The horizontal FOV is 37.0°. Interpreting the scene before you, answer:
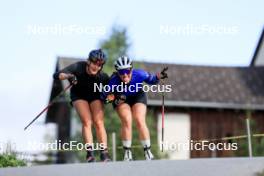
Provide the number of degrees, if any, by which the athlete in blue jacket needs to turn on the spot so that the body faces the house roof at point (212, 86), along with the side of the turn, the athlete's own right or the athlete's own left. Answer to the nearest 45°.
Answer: approximately 180°

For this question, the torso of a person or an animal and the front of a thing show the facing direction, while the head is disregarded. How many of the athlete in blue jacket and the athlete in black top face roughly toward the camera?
2

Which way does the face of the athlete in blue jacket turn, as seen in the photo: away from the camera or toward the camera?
toward the camera

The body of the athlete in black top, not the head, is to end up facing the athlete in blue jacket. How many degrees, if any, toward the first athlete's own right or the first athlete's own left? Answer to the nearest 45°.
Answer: approximately 90° to the first athlete's own left

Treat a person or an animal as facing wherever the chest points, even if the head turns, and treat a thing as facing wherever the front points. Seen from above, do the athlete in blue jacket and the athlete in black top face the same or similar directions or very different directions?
same or similar directions

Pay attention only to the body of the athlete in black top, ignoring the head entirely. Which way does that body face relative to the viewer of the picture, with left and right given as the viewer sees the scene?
facing the viewer

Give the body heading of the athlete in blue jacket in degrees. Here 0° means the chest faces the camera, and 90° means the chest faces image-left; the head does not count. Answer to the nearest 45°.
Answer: approximately 0°

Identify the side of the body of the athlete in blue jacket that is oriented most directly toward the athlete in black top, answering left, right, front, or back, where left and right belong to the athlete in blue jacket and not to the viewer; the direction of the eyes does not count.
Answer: right
